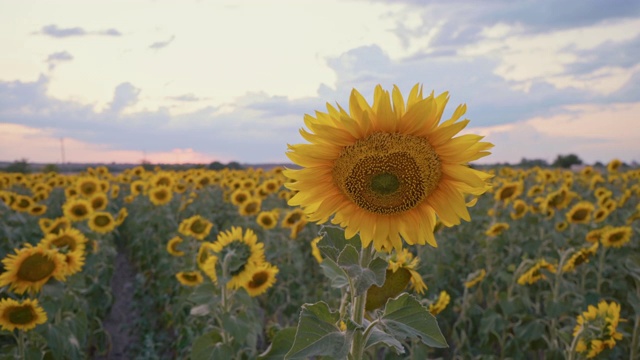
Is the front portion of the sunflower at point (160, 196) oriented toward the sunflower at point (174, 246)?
yes

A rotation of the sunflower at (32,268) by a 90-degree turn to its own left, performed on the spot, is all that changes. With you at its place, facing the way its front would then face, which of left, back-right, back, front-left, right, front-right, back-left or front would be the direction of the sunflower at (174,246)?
front-left

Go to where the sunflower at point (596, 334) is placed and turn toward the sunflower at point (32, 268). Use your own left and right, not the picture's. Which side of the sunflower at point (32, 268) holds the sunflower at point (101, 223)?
right

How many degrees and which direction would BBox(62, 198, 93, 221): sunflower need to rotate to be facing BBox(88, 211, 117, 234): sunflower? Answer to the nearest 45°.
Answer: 0° — it already faces it

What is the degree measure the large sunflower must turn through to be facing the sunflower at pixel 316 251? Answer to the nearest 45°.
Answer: approximately 180°

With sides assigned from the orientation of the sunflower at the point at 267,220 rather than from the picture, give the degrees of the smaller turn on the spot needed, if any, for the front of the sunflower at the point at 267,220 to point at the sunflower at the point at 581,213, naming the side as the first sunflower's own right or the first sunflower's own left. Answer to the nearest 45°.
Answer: approximately 90° to the first sunflower's own left
